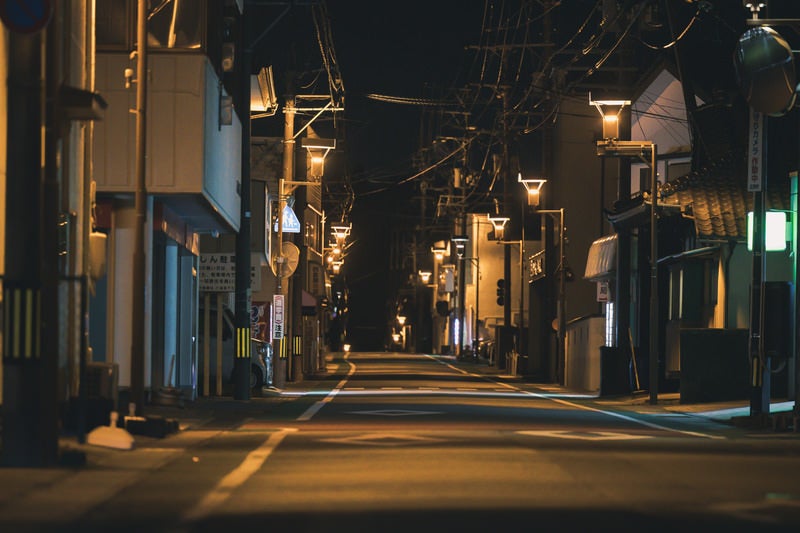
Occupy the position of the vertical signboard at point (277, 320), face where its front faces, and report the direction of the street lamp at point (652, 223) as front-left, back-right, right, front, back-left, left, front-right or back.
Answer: front-left

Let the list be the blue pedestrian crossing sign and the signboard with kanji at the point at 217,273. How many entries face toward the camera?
2

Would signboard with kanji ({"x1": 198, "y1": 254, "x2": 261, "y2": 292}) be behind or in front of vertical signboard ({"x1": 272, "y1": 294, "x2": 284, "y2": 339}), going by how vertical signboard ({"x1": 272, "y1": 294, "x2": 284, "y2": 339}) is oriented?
in front

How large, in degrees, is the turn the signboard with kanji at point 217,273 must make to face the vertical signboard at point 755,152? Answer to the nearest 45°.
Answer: approximately 45° to its left

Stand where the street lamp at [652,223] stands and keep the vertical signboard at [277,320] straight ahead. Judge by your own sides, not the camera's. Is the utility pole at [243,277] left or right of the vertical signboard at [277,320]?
left

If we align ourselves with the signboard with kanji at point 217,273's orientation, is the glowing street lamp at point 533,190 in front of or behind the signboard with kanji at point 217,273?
behind

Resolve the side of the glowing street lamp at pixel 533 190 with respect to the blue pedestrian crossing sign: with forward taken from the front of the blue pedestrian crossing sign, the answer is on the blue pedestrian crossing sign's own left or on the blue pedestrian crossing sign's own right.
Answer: on the blue pedestrian crossing sign's own left

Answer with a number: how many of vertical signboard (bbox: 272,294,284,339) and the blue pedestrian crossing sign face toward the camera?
2

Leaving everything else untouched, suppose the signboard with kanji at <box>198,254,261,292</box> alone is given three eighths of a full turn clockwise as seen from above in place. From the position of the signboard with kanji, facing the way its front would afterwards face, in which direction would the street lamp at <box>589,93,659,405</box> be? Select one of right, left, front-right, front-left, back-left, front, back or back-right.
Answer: back-right

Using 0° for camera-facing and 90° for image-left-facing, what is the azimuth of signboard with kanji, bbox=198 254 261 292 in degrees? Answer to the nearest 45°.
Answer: approximately 0°

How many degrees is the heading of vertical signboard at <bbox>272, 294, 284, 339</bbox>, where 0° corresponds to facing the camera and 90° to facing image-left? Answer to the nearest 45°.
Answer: approximately 0°
